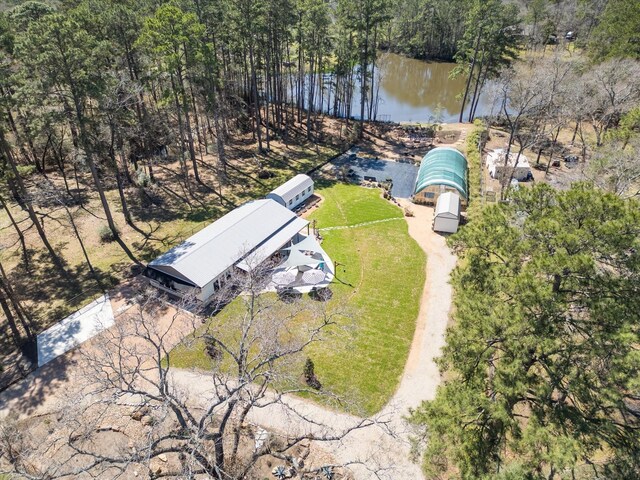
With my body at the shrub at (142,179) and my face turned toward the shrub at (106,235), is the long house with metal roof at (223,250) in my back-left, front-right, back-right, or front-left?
front-left

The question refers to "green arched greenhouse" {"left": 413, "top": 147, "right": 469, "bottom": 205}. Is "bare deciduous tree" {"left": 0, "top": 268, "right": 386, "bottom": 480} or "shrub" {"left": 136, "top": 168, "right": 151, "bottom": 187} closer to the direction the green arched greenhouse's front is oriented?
the bare deciduous tree

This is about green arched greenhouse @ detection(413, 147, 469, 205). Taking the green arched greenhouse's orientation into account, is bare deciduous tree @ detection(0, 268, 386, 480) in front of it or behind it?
in front

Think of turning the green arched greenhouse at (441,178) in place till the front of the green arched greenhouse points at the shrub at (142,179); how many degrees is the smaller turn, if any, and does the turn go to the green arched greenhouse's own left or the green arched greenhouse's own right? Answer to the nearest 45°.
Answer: approximately 90° to the green arched greenhouse's own right

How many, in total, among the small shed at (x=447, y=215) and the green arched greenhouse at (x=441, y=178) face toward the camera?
2

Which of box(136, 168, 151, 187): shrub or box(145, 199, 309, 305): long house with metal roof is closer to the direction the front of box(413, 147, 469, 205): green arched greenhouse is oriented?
the long house with metal roof

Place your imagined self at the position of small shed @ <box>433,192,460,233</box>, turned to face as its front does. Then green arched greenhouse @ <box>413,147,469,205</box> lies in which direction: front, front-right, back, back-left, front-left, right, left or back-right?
back

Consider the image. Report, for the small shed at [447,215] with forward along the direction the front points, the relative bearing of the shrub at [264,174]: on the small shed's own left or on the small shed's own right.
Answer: on the small shed's own right

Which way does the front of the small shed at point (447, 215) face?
toward the camera

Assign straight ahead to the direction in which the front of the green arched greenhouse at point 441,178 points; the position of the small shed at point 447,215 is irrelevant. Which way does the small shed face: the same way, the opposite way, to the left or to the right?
the same way

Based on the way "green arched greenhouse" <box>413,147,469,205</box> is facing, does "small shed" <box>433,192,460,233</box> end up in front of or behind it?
in front

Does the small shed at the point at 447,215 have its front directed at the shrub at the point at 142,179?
no

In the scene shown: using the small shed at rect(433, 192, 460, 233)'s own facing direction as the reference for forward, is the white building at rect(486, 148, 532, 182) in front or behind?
behind

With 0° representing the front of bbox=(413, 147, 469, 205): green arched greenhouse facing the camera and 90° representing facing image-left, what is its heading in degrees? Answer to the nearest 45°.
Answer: approximately 0°

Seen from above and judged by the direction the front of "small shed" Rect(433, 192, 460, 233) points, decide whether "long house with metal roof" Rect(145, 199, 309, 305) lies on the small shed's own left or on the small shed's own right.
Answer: on the small shed's own right

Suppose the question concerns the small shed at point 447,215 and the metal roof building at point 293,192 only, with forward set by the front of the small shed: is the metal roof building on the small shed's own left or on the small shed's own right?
on the small shed's own right

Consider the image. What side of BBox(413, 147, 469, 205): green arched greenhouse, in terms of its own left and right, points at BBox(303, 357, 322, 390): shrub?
front
